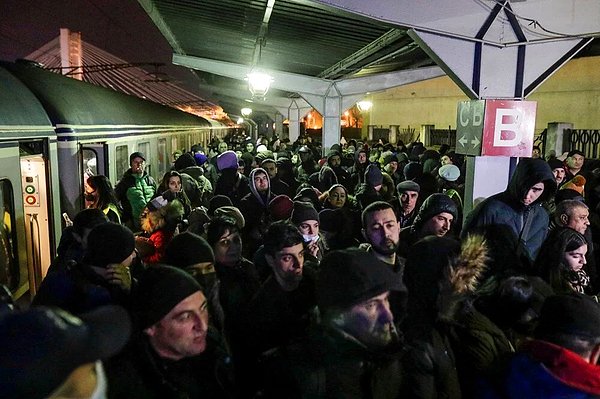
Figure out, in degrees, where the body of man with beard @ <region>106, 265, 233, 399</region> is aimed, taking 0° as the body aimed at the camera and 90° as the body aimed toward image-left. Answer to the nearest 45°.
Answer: approximately 315°

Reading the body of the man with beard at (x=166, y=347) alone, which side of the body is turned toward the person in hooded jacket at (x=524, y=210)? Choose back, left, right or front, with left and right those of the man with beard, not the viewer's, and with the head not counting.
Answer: left

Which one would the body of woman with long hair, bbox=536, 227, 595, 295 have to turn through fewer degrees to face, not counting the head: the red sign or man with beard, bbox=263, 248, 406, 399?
the man with beard

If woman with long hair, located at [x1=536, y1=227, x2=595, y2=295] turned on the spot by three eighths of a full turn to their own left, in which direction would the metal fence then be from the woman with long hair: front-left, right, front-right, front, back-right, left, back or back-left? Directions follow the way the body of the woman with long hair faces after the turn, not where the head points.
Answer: front

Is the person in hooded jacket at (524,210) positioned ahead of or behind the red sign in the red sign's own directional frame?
ahead

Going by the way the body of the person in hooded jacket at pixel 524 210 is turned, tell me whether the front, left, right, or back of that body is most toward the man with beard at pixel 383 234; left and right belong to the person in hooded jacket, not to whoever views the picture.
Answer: right

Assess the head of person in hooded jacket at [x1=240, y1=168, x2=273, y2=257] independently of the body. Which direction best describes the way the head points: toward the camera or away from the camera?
toward the camera

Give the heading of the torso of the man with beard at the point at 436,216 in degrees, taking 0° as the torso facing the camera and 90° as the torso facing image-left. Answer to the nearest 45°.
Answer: approximately 315°

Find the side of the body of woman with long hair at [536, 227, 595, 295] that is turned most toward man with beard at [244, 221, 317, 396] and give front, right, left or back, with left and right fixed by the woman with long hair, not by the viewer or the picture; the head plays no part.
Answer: right

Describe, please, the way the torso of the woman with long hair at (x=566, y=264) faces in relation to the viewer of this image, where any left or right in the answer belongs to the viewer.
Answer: facing the viewer and to the right of the viewer

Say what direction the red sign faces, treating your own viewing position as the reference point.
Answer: facing the viewer

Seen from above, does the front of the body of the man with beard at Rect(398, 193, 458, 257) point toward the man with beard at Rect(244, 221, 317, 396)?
no

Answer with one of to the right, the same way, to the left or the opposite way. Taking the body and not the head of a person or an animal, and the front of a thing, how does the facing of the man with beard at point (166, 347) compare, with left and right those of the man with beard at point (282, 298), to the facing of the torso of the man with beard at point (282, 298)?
the same way

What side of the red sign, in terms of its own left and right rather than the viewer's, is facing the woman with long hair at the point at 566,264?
front

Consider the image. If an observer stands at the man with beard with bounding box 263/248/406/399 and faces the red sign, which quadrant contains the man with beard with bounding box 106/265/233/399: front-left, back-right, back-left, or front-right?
back-left

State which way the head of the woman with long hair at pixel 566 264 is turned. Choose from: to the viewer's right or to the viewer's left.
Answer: to the viewer's right

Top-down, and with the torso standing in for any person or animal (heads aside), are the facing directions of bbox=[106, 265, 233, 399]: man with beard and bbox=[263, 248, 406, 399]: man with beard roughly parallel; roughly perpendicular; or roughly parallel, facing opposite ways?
roughly parallel

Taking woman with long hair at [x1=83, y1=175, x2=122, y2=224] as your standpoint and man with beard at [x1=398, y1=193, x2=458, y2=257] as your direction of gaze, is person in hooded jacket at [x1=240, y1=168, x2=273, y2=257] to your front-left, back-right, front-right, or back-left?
front-left
